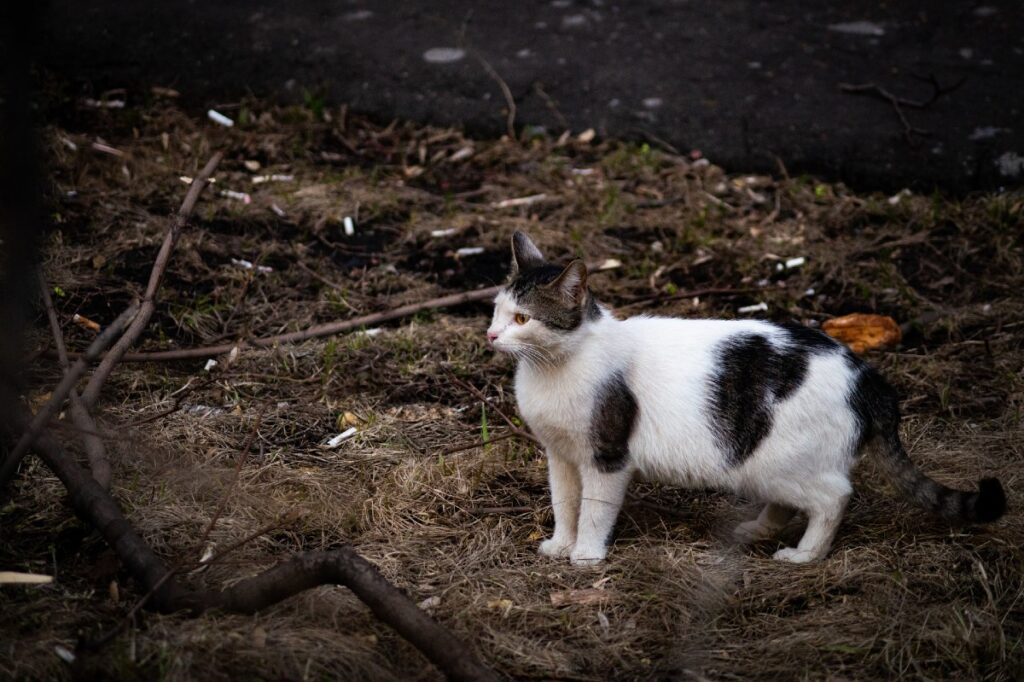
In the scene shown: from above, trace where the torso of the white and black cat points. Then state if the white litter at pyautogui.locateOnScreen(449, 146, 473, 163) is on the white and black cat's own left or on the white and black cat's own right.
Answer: on the white and black cat's own right

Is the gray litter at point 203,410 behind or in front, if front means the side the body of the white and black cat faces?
in front

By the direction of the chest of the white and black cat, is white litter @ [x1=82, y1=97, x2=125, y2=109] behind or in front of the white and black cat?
in front

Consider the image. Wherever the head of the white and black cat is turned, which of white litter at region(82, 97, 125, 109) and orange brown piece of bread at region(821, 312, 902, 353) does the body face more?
the white litter

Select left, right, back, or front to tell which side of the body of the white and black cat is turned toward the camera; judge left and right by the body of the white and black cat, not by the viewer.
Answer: left

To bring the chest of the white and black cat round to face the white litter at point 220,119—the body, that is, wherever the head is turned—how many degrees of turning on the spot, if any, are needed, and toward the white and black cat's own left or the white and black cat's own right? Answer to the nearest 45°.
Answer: approximately 45° to the white and black cat's own right

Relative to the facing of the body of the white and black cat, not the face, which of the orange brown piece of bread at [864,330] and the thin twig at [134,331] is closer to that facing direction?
the thin twig

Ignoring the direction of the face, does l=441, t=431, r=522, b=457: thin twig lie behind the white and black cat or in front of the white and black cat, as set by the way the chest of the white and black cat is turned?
in front

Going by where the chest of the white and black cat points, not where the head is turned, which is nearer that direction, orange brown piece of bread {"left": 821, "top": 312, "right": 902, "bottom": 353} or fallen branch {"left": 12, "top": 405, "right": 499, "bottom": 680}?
the fallen branch

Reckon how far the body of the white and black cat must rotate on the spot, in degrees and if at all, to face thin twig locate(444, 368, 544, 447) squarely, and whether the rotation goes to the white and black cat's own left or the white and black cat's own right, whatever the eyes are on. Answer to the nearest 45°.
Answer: approximately 45° to the white and black cat's own right

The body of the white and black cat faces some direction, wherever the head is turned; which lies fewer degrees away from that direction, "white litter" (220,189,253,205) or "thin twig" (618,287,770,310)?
the white litter

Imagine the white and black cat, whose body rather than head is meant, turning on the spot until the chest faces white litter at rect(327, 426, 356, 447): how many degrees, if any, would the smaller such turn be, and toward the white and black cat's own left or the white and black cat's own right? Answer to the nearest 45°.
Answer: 0° — it already faces it
